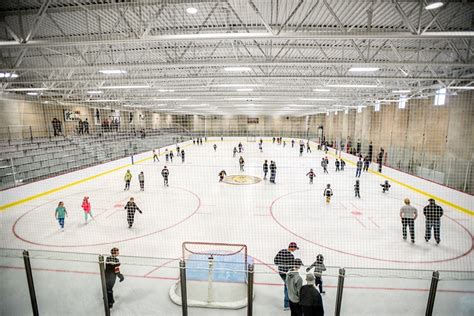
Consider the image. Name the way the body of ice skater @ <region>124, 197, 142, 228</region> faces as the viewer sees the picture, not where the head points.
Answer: toward the camera

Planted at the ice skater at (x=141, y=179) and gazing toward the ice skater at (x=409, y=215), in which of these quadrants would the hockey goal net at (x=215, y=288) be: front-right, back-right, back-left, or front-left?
front-right

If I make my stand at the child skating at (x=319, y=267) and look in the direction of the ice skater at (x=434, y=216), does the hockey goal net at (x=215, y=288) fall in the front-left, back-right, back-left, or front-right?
back-left

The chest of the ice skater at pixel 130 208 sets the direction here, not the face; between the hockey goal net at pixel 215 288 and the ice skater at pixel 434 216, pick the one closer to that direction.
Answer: the hockey goal net

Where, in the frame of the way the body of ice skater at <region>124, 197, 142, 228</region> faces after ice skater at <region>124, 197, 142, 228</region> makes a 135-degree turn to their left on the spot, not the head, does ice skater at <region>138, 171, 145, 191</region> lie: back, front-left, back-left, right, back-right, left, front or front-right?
front-left

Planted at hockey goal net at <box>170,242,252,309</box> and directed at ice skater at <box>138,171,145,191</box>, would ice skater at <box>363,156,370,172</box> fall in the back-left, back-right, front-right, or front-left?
front-right

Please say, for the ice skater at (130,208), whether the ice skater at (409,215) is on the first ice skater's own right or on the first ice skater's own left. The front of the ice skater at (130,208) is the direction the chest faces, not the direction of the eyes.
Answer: on the first ice skater's own left
